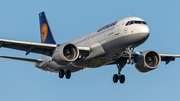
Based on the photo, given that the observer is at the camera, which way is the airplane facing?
facing the viewer and to the right of the viewer
